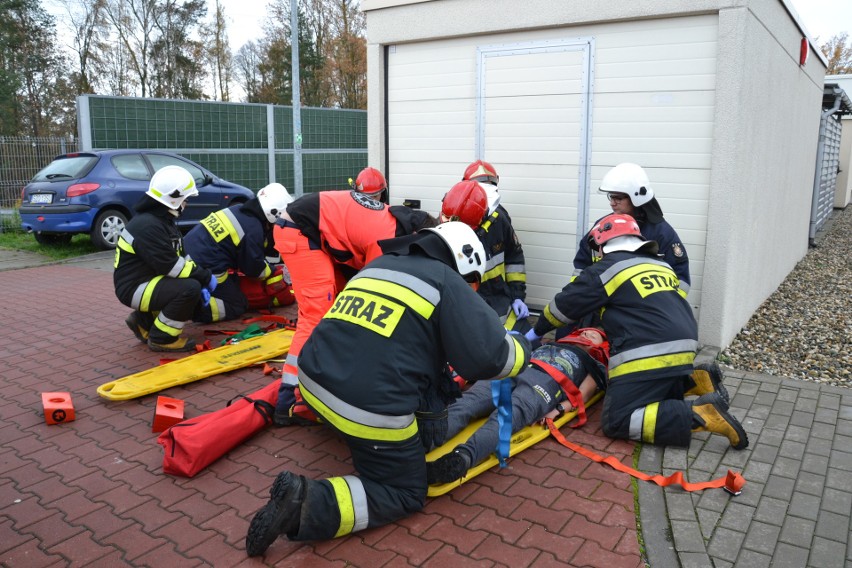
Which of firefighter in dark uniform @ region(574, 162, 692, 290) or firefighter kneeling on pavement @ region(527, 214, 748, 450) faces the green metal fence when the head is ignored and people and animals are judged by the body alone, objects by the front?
the firefighter kneeling on pavement

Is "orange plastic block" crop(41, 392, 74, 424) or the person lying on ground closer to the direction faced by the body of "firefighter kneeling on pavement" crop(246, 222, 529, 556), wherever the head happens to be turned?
the person lying on ground

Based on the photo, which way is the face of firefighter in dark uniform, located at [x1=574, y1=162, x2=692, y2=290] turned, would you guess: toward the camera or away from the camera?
toward the camera

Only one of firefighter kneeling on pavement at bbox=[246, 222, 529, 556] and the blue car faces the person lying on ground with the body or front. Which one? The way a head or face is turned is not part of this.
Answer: the firefighter kneeling on pavement

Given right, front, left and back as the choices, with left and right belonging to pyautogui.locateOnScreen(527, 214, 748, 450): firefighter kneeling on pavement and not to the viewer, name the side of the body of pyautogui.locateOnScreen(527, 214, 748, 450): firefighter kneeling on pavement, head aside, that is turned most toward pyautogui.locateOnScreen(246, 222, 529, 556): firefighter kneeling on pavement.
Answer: left

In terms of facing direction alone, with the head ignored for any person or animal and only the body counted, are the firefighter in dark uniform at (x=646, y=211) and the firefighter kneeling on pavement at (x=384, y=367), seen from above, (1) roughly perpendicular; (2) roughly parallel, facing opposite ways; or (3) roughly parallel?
roughly parallel, facing opposite ways

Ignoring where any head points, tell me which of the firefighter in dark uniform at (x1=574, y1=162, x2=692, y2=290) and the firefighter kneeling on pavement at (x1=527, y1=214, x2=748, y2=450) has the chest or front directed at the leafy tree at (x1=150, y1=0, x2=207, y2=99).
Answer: the firefighter kneeling on pavement

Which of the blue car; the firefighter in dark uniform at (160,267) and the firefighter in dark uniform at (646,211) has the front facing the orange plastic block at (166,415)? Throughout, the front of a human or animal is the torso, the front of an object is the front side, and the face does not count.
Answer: the firefighter in dark uniform at (646,211)

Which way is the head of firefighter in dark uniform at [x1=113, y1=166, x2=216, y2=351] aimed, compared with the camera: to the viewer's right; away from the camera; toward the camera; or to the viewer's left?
to the viewer's right

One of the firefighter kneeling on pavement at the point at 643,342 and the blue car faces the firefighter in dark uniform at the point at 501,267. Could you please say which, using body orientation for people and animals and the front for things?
the firefighter kneeling on pavement

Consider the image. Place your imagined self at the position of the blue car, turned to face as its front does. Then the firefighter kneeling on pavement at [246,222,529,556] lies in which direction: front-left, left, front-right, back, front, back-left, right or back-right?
back-right

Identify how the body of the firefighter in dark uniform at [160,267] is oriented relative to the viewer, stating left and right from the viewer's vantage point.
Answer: facing to the right of the viewer

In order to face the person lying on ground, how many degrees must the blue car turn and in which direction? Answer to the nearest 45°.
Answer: approximately 135° to its right

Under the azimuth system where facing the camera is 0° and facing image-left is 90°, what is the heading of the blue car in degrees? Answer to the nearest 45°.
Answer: approximately 225°

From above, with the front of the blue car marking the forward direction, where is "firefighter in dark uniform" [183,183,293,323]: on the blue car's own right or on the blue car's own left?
on the blue car's own right

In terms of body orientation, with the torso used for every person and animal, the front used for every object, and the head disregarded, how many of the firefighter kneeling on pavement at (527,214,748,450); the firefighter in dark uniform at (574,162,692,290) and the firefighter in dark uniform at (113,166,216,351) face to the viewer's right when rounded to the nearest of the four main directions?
1

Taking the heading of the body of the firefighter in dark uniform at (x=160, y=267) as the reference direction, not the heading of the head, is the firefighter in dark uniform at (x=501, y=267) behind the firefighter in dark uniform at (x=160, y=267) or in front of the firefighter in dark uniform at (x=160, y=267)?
in front

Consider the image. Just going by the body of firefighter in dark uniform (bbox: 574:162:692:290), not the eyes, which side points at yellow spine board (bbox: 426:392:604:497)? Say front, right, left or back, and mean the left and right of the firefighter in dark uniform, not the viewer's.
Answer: front

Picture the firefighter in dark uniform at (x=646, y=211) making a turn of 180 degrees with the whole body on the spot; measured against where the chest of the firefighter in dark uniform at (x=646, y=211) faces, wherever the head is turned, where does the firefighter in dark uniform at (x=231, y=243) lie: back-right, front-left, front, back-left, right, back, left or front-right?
back-left

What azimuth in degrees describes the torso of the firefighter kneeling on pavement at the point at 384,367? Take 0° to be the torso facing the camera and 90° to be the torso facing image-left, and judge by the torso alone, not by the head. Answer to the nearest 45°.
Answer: approximately 225°
